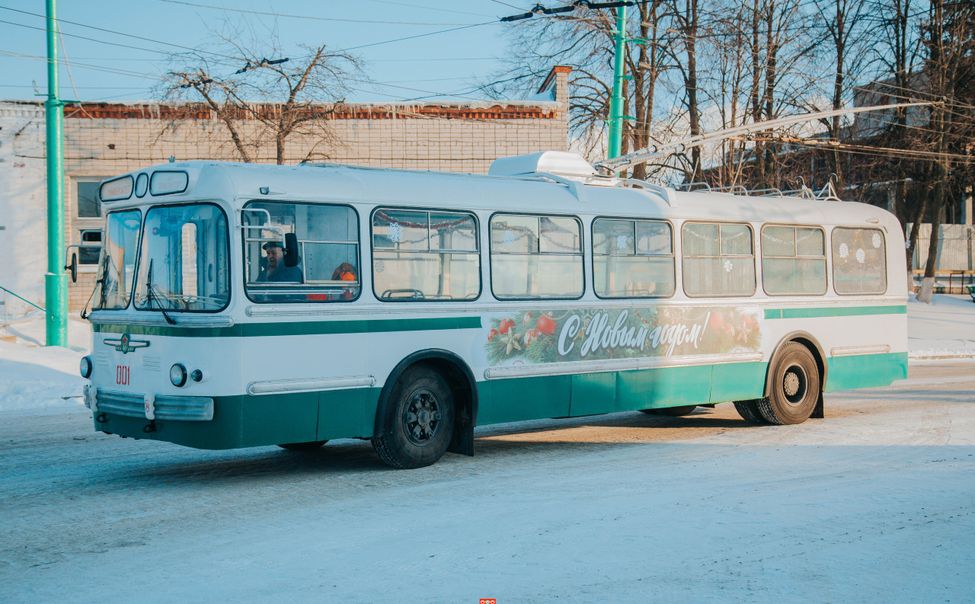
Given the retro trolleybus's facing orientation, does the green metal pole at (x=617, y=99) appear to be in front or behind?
behind

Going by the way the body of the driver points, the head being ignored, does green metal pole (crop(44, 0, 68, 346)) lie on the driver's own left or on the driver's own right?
on the driver's own right

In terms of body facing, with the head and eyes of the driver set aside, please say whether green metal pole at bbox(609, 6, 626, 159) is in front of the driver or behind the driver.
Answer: behind

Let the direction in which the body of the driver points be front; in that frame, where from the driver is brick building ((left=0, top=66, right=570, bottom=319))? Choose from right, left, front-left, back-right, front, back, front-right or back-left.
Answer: back-right

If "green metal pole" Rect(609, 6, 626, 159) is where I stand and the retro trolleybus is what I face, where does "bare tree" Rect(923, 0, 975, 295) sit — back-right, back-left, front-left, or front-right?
back-left

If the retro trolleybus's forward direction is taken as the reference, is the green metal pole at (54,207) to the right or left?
on its right

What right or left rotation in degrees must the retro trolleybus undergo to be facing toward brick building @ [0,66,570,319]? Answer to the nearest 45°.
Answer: approximately 90° to its right

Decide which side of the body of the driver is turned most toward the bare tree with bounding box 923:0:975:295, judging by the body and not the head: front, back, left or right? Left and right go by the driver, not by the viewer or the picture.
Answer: back

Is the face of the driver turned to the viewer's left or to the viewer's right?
to the viewer's left

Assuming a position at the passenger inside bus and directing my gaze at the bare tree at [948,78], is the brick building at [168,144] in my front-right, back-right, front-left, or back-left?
front-left

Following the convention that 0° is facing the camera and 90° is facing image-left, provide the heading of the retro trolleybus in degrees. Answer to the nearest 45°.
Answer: approximately 45°

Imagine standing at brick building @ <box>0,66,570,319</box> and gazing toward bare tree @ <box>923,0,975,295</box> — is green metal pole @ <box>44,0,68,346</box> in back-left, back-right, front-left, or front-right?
back-right
